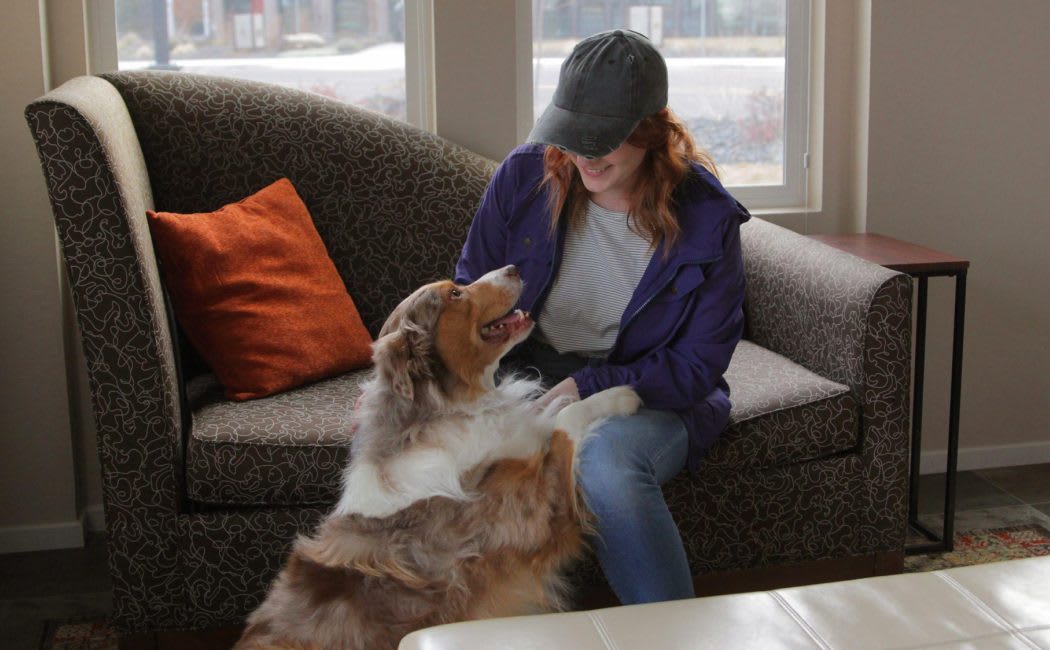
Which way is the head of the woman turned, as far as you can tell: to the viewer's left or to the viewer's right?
to the viewer's left

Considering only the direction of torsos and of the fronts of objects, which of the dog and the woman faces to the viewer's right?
the dog

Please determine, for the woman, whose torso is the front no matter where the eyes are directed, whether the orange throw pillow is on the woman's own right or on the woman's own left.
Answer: on the woman's own right

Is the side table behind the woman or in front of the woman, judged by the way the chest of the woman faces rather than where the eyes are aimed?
behind

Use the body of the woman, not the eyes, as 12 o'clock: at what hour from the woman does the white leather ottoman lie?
The white leather ottoman is roughly at 10 o'clock from the woman.

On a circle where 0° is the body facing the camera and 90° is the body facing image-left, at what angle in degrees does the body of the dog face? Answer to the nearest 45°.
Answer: approximately 270°

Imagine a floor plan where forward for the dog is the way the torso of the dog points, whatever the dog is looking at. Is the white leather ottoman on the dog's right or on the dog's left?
on the dog's right
